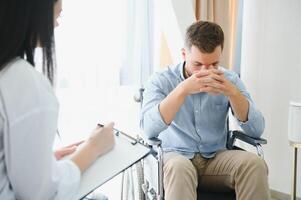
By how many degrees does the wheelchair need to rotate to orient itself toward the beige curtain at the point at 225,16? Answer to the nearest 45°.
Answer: approximately 180°

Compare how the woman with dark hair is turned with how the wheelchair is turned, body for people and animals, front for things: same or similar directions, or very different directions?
very different directions

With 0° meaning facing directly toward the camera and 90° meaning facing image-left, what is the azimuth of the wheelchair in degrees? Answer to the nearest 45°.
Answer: approximately 0°

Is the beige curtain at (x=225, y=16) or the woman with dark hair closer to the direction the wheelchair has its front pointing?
the woman with dark hair

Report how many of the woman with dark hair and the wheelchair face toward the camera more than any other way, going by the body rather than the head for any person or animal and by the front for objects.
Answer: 1

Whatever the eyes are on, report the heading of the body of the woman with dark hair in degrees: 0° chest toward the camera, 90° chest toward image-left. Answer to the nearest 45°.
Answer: approximately 225°

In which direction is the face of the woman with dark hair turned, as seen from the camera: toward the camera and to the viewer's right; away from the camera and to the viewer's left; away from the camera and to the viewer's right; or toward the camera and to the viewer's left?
away from the camera and to the viewer's right

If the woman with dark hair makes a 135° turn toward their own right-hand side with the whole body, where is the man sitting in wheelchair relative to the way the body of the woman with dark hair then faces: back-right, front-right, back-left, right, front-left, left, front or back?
back-left

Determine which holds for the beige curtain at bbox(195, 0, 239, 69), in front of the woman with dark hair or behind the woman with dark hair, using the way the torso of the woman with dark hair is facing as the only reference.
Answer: in front

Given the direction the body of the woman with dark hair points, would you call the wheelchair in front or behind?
in front
